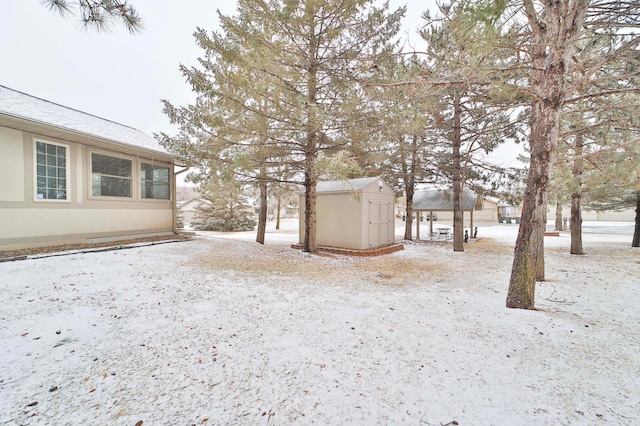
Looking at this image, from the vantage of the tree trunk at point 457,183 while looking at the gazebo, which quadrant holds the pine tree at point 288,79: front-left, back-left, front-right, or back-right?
back-left

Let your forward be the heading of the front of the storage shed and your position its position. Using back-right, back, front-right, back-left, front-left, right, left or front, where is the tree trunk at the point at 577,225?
front-left

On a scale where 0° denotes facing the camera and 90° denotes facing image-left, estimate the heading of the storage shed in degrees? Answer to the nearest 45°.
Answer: approximately 315°

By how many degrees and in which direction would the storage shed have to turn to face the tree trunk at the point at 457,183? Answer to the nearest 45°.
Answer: approximately 45° to its left

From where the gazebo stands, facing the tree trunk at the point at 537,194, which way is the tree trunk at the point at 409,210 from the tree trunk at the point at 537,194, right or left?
right
